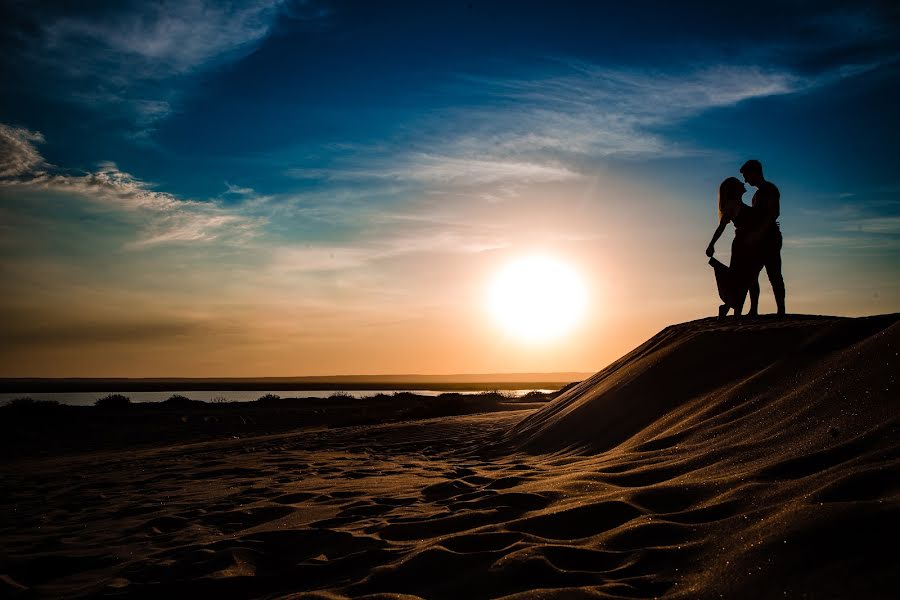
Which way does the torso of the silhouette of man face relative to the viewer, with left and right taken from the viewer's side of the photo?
facing to the left of the viewer

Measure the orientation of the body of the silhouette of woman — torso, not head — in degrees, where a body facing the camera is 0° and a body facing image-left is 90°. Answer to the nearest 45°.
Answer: approximately 270°

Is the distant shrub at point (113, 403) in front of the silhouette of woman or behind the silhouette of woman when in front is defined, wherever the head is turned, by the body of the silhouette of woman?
behind

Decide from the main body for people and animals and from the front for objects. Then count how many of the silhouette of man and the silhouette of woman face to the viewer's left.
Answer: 1

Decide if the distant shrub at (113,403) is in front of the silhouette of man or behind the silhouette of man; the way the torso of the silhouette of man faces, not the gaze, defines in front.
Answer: in front

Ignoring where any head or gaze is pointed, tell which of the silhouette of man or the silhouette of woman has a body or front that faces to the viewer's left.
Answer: the silhouette of man

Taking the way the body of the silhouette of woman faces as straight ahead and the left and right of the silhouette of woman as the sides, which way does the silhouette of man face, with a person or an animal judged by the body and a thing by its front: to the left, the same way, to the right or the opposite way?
the opposite way
